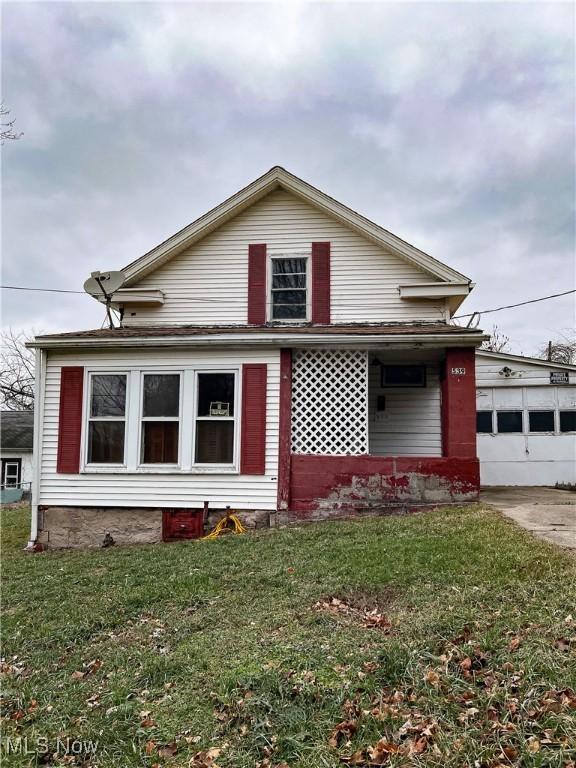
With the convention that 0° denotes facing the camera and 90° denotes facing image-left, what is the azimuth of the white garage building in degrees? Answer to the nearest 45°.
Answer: approximately 0°

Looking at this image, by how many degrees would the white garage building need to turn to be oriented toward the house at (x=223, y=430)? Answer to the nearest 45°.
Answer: approximately 45° to its right

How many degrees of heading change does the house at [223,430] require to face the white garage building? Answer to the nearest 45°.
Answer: approximately 135° to its left

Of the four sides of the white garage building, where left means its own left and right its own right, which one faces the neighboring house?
right

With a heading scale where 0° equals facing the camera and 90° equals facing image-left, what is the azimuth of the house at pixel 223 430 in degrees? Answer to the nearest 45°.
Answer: approximately 0°

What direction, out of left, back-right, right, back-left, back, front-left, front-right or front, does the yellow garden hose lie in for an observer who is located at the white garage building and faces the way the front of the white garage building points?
front-right

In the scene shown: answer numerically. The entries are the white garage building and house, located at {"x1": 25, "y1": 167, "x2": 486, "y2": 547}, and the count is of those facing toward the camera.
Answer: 2

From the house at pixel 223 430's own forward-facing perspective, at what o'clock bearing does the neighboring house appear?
The neighboring house is roughly at 5 o'clock from the house.
